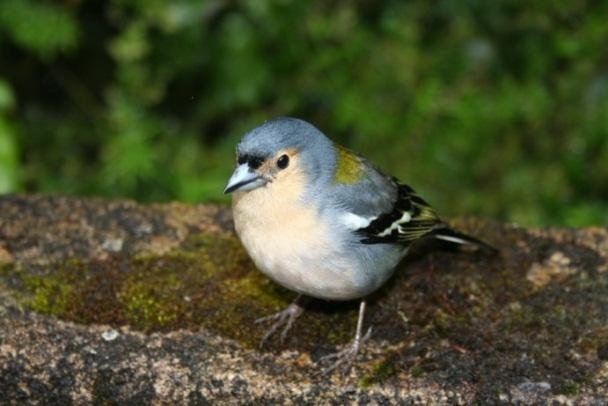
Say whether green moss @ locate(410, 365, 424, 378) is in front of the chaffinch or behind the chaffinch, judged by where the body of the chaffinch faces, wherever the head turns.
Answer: behind

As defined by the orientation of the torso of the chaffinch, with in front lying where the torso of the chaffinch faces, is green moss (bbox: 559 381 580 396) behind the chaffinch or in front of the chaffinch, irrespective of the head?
behind
